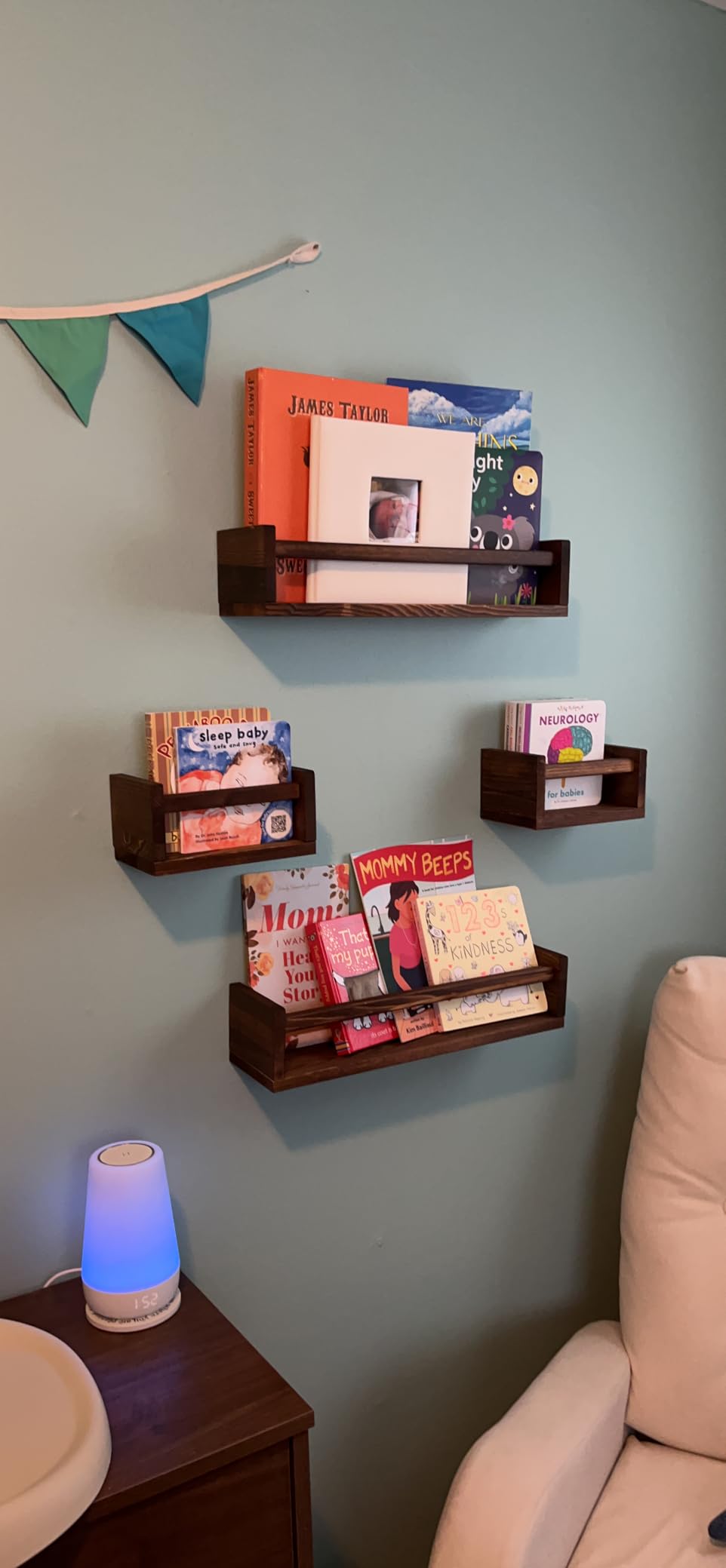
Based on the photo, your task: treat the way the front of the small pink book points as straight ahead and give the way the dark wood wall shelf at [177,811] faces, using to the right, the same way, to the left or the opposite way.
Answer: the same way

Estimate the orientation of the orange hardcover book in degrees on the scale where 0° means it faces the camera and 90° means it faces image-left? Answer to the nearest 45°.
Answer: approximately 315°

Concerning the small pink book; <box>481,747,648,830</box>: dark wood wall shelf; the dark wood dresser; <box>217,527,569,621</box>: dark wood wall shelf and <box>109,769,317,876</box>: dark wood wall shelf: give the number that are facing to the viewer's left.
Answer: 0

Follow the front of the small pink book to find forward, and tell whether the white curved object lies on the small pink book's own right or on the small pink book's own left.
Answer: on the small pink book's own right

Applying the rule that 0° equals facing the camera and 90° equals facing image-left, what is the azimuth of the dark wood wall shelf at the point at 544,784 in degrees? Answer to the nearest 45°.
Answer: approximately 315°

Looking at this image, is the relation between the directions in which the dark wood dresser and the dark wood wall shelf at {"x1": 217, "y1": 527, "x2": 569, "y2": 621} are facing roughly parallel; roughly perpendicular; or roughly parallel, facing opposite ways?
roughly parallel

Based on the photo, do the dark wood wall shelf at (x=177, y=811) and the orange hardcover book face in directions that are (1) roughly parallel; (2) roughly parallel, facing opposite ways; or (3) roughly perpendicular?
roughly parallel

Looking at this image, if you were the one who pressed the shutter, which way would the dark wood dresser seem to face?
facing the viewer and to the right of the viewer

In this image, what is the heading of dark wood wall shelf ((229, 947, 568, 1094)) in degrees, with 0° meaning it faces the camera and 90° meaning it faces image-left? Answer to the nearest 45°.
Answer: approximately 315°

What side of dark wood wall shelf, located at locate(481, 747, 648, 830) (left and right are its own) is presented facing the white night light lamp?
right

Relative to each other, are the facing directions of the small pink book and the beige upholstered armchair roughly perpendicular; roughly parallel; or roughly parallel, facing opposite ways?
roughly perpendicular
